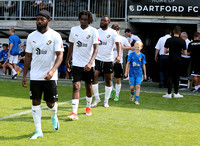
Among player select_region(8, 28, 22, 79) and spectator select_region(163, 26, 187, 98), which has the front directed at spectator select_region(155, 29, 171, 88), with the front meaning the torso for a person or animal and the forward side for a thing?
spectator select_region(163, 26, 187, 98)
